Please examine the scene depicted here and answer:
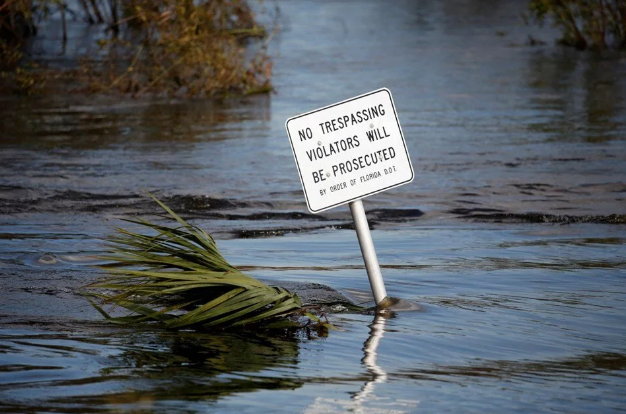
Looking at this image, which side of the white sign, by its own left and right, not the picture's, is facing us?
front

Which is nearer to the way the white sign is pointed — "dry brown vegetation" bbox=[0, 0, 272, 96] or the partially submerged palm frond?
the partially submerged palm frond

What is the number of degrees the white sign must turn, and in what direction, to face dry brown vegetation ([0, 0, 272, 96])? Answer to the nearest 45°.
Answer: approximately 180°

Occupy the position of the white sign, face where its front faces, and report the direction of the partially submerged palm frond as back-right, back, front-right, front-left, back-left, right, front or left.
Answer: front-right
